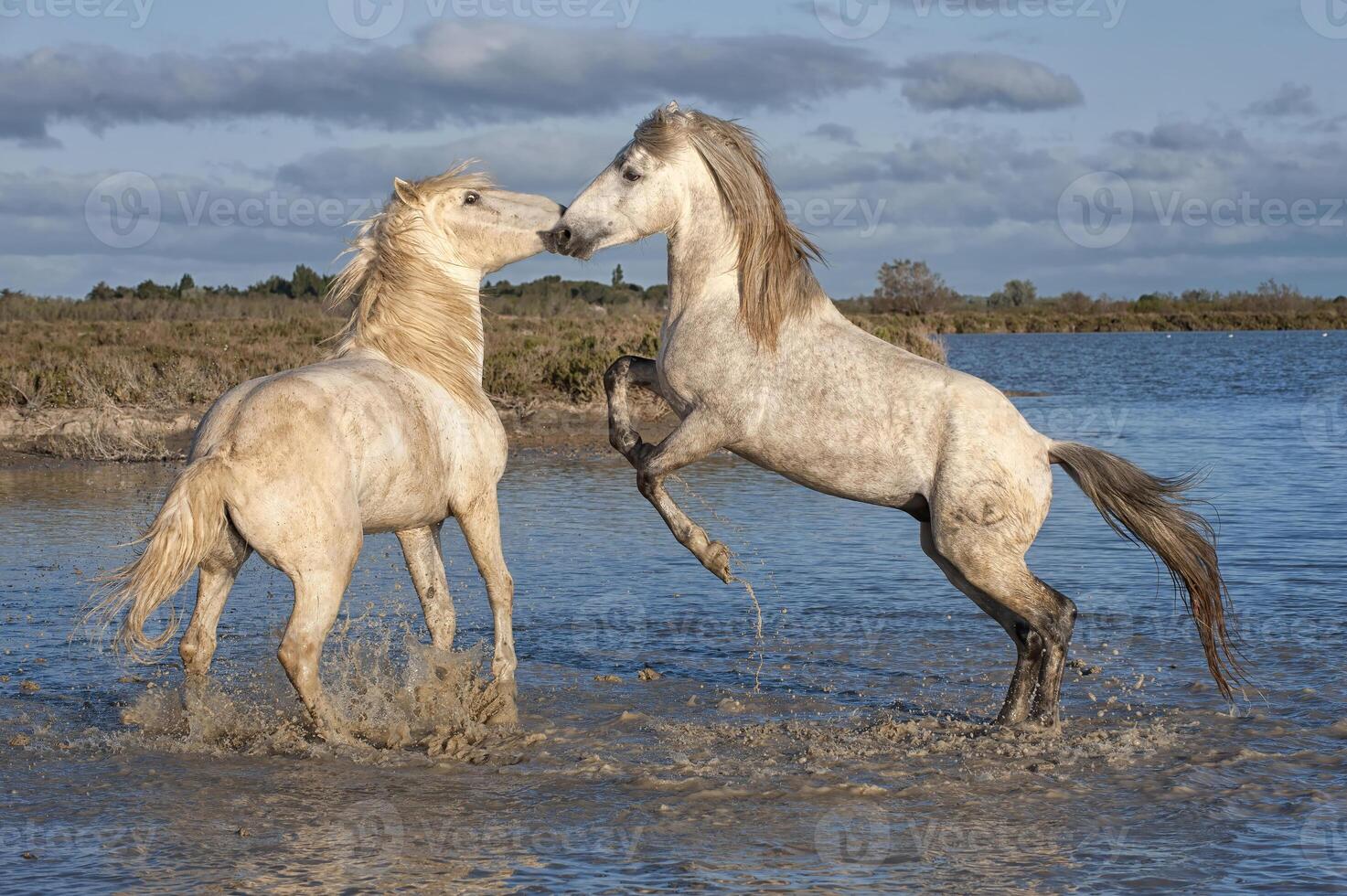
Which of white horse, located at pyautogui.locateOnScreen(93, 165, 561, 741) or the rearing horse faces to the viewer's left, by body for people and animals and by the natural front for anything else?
the rearing horse

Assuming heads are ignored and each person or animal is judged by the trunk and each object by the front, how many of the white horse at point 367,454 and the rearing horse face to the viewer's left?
1

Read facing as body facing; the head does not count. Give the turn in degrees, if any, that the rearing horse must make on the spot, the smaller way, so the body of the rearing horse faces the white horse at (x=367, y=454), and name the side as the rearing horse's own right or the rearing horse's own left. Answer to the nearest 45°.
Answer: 0° — it already faces it

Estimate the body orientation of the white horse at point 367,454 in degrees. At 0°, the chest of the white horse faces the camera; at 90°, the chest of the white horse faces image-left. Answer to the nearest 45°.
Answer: approximately 225°

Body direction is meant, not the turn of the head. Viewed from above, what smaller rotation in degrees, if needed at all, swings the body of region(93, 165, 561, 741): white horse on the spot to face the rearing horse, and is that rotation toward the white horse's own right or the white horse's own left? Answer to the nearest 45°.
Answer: approximately 45° to the white horse's own right

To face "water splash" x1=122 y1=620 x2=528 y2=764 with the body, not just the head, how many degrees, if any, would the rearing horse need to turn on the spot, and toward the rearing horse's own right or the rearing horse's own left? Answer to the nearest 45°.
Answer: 0° — it already faces it

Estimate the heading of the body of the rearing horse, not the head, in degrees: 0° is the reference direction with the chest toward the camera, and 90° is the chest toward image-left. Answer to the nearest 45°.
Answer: approximately 90°
